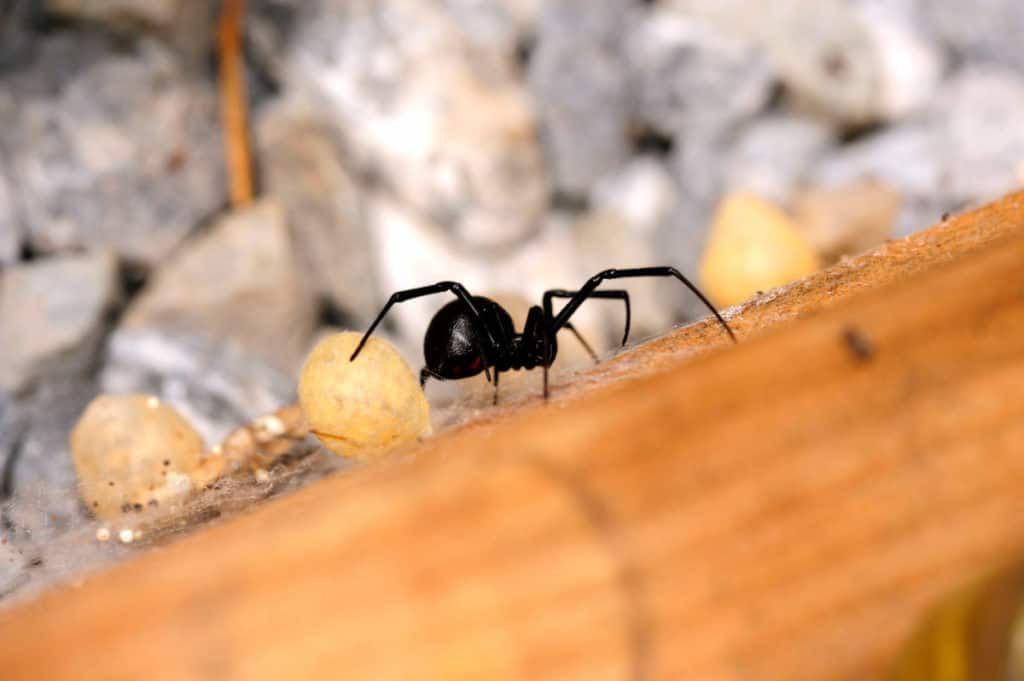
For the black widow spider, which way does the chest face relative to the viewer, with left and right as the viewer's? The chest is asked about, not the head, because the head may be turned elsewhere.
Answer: facing to the right of the viewer
